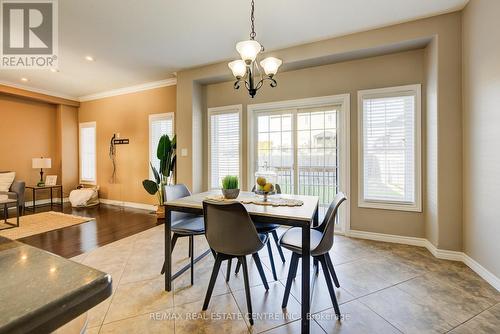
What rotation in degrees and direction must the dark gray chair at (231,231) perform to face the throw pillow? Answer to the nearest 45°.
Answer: approximately 90° to its left

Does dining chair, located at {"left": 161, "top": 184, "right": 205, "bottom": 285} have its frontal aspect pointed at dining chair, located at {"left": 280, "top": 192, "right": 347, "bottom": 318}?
yes

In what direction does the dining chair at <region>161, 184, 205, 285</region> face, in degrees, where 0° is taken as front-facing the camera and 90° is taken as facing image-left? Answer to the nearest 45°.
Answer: approximately 315°

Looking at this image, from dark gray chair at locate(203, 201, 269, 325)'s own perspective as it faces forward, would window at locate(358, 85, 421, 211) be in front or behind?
in front

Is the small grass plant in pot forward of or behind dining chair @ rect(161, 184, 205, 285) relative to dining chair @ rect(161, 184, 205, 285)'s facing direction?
forward

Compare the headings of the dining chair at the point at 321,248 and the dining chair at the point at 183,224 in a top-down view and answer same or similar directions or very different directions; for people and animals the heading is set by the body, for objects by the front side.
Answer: very different directions

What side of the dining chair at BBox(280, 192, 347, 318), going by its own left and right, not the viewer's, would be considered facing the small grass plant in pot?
front

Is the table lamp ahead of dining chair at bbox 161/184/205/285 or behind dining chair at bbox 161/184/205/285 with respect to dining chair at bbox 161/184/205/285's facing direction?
behind

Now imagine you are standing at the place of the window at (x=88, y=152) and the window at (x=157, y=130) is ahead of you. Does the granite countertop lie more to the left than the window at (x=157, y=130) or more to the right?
right

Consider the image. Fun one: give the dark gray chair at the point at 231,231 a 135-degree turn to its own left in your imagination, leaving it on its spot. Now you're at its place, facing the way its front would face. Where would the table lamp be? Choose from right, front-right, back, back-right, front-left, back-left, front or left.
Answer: front-right
